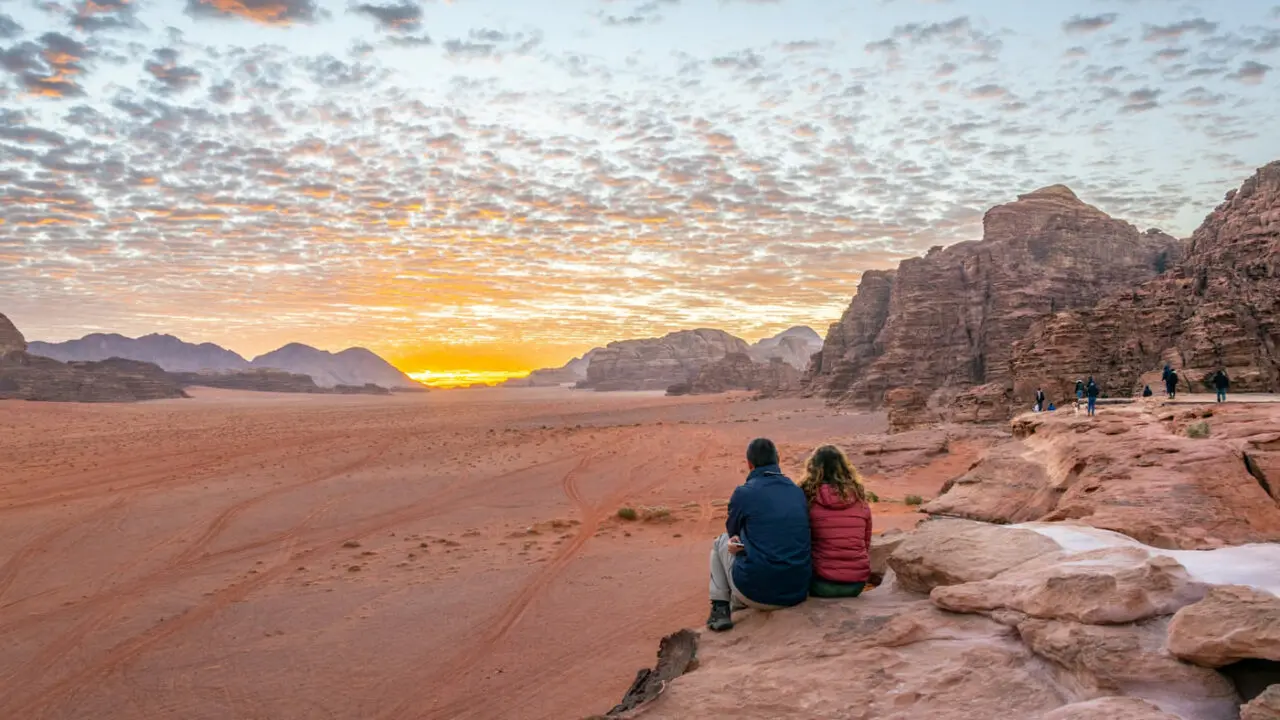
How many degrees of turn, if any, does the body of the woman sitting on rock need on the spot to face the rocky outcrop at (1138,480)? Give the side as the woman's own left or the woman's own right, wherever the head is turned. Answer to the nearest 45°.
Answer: approximately 45° to the woman's own right

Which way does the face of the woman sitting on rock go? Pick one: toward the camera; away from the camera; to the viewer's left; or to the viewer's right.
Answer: away from the camera

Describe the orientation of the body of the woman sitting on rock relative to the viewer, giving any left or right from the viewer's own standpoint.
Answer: facing away from the viewer

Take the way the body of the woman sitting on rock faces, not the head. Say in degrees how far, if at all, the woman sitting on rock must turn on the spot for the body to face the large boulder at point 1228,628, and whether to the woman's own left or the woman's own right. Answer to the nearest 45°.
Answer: approximately 135° to the woman's own right

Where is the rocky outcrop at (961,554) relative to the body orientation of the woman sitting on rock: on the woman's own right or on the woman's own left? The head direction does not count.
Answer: on the woman's own right

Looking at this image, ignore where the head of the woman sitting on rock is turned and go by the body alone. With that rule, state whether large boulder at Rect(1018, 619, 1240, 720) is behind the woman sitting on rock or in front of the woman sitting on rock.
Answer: behind

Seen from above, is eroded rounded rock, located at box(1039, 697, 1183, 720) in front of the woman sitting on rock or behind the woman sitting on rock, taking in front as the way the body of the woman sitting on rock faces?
behind

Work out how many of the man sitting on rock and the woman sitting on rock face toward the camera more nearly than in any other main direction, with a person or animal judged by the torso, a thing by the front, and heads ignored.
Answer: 0

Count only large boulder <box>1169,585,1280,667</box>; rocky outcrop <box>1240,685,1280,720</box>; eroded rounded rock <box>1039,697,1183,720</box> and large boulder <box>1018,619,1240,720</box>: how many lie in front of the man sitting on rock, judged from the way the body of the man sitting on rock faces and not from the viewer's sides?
0

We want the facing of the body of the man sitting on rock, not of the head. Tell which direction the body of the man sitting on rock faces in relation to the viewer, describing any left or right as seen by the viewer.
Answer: facing away from the viewer and to the left of the viewer

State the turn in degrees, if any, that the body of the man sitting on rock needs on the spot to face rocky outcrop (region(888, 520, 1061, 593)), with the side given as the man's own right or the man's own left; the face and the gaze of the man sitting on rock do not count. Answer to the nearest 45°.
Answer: approximately 135° to the man's own right

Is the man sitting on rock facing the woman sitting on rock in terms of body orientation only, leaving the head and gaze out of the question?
no

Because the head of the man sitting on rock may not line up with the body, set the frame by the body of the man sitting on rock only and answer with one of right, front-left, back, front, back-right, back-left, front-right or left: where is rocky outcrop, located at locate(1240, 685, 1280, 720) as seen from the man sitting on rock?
back

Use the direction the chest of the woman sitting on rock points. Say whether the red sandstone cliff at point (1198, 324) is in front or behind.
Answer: in front

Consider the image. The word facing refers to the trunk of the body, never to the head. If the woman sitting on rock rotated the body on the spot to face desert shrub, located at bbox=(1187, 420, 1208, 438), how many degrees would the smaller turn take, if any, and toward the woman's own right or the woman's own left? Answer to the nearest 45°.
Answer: approximately 45° to the woman's own right

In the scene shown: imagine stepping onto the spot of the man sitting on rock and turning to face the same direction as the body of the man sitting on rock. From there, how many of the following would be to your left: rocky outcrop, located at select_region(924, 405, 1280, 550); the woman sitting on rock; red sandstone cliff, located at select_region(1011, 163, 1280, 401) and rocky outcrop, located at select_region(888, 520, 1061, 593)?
0
